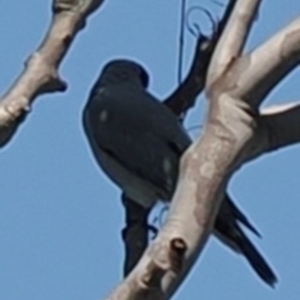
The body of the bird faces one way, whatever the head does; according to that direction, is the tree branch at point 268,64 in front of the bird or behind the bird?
behind

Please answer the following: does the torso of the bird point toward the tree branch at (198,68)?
no

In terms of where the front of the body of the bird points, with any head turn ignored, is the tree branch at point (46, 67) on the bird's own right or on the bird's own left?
on the bird's own left

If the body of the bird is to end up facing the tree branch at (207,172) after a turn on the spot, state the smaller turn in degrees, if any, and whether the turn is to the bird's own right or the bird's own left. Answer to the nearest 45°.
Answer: approximately 135° to the bird's own left

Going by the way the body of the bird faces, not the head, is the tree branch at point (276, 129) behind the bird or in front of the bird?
behind

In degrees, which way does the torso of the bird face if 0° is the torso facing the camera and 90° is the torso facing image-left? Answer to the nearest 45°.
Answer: approximately 135°
